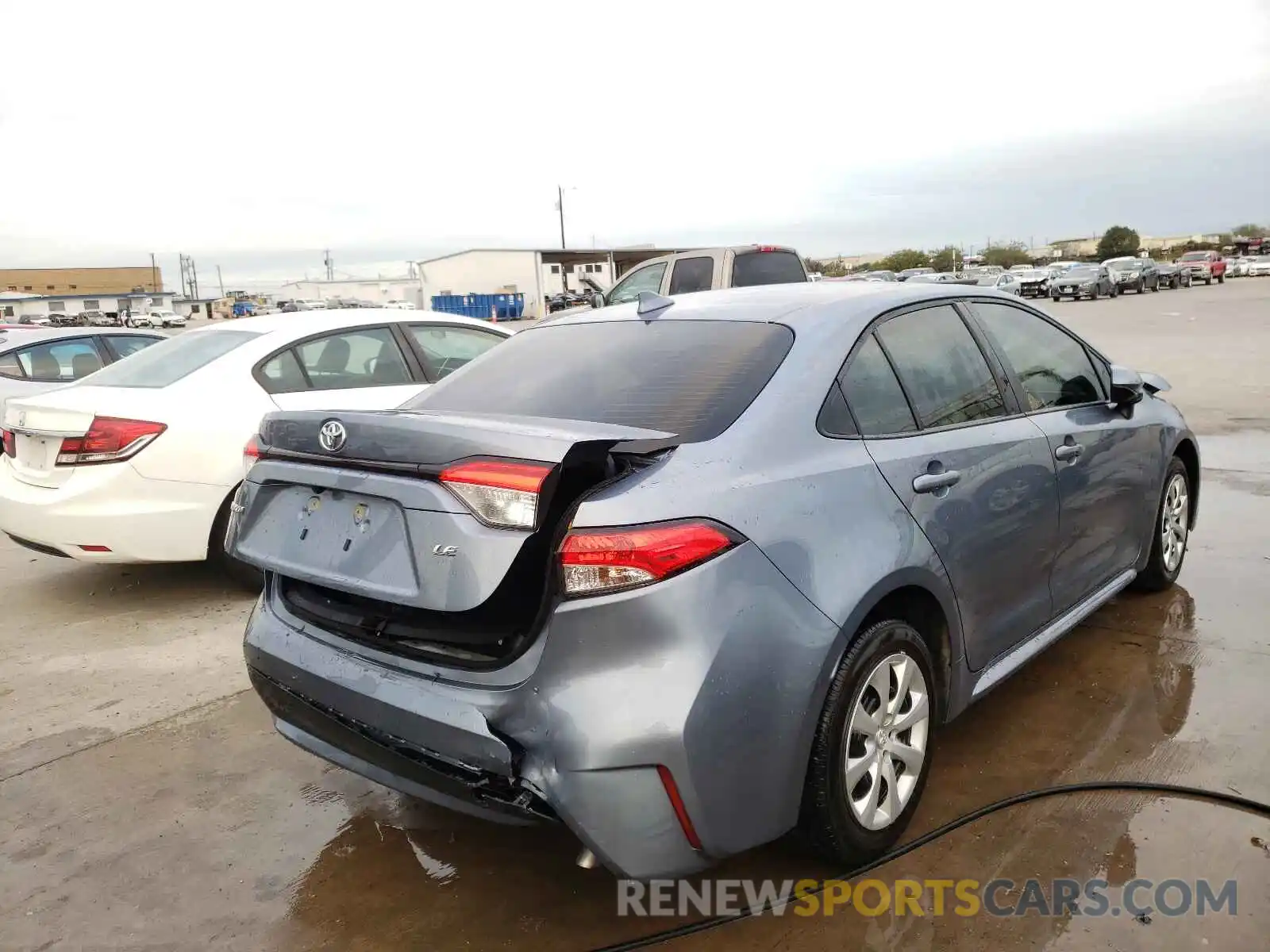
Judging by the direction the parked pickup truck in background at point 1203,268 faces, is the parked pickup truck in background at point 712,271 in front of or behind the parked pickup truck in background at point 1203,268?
in front

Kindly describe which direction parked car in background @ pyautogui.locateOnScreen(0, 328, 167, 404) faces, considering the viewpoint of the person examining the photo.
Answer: facing to the right of the viewer

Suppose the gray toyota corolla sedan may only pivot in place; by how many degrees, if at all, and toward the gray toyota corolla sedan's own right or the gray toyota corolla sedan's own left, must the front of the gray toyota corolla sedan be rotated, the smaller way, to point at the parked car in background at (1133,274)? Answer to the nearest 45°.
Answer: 0° — it already faces it

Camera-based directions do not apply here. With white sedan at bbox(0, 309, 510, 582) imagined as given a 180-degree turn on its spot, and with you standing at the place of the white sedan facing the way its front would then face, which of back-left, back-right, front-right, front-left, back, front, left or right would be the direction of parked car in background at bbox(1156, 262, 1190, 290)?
back

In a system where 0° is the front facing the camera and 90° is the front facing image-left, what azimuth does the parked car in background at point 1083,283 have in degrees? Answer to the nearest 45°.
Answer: approximately 45°

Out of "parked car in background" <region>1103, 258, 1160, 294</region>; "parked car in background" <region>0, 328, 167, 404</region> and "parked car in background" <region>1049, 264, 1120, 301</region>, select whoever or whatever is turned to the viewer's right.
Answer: "parked car in background" <region>0, 328, 167, 404</region>

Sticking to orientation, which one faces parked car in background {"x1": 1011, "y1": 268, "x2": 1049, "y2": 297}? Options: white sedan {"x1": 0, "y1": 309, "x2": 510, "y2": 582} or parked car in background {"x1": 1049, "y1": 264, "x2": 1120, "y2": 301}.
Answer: the white sedan

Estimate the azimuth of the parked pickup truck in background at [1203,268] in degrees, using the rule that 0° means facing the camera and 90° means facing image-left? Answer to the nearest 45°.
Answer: approximately 45°

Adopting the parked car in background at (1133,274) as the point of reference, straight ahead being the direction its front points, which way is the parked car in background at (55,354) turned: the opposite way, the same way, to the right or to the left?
the opposite way

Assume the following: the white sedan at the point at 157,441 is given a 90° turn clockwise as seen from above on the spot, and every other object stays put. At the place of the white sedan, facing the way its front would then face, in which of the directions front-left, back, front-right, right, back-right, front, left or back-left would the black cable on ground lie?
front

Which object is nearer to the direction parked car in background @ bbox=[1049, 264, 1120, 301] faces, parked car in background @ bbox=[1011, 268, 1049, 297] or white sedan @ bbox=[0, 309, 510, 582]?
the white sedan

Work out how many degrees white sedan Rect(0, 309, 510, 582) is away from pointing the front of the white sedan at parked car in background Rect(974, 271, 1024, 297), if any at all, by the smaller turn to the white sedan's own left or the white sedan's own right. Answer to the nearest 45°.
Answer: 0° — it already faces it

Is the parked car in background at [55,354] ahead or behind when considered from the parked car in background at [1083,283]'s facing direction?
ahead

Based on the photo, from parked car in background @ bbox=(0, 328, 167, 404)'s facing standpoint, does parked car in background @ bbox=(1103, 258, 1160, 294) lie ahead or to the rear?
ahead

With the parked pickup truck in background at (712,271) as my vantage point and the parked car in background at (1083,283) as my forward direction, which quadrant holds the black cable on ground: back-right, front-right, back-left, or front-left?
back-right

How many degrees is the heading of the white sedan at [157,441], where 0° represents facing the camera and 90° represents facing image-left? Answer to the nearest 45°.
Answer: approximately 225°
